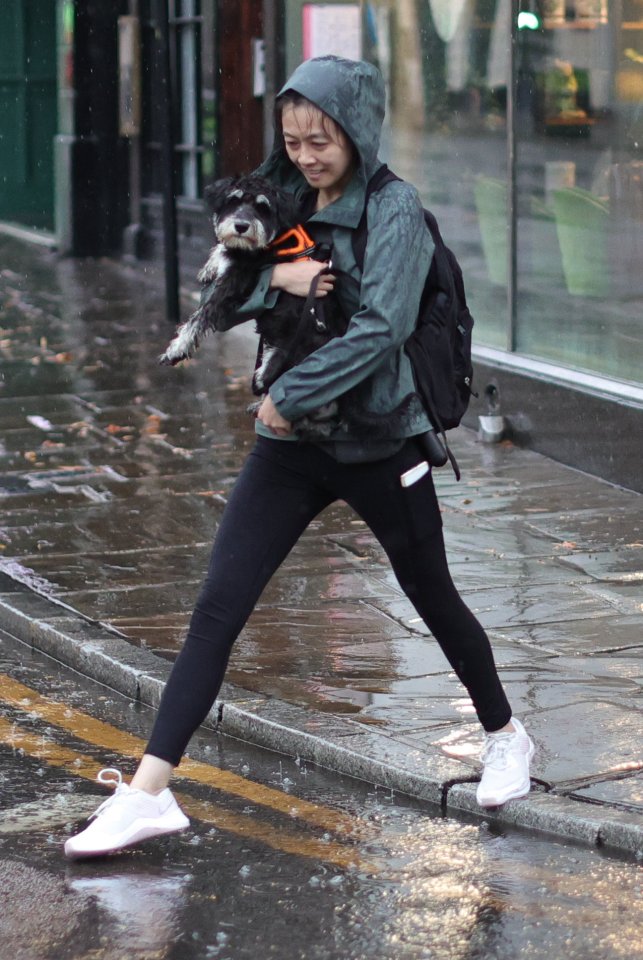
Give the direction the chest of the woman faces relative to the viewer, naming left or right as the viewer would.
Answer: facing the viewer and to the left of the viewer

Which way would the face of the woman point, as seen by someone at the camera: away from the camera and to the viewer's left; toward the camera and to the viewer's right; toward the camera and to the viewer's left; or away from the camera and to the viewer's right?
toward the camera and to the viewer's left

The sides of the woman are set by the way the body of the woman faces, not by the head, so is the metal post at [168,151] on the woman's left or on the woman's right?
on the woman's right

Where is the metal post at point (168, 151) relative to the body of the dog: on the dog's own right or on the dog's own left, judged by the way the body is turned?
on the dog's own right

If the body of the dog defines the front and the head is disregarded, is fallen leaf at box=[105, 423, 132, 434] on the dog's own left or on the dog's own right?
on the dog's own right

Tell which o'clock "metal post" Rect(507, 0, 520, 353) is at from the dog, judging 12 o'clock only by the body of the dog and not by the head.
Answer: The metal post is roughly at 5 o'clock from the dog.

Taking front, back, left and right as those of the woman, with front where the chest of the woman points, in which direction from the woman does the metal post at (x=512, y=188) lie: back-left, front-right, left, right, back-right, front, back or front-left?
back-right

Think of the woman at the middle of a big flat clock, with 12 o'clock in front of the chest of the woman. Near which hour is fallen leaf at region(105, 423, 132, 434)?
The fallen leaf is roughly at 4 o'clock from the woman.
